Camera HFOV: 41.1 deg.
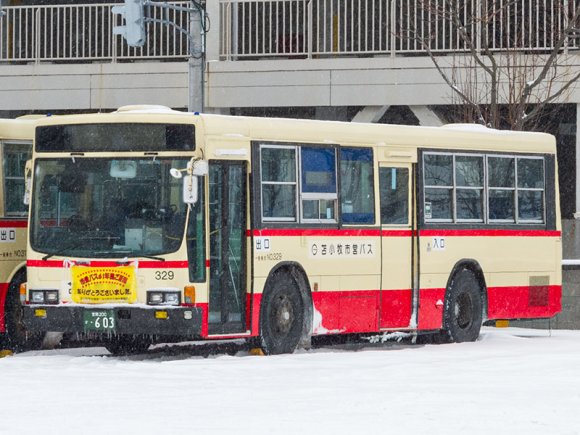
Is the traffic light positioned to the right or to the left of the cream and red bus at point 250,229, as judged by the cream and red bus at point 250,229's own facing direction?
on its right

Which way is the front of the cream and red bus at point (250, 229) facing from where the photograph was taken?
facing the viewer and to the left of the viewer

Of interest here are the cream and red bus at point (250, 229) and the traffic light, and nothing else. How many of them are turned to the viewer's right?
0

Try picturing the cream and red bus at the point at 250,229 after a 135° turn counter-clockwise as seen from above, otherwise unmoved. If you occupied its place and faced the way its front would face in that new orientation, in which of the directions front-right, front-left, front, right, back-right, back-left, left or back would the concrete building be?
left

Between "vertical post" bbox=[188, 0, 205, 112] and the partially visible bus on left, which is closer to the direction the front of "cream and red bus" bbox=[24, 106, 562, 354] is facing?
the partially visible bus on left

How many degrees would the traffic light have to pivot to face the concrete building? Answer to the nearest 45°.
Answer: approximately 135° to its right

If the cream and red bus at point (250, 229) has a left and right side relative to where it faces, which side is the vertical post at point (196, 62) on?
on its right

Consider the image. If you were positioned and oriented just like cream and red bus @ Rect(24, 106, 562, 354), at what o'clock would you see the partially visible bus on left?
The partially visible bus on left is roughly at 2 o'clock from the cream and red bus.
